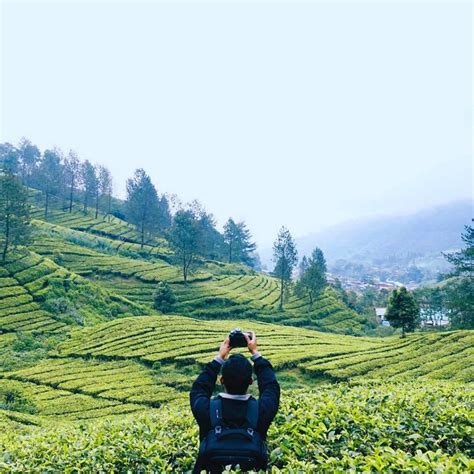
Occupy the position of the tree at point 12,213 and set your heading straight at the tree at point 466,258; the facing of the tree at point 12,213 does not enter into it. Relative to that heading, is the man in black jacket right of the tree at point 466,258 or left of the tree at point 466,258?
right

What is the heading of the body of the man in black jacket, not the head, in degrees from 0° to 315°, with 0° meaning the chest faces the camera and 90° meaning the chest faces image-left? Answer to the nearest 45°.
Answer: approximately 180°

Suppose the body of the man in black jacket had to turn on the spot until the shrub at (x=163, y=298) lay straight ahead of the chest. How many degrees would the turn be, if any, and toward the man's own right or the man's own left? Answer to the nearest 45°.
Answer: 0° — they already face it

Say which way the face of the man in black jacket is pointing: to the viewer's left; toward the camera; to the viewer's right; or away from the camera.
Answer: away from the camera
